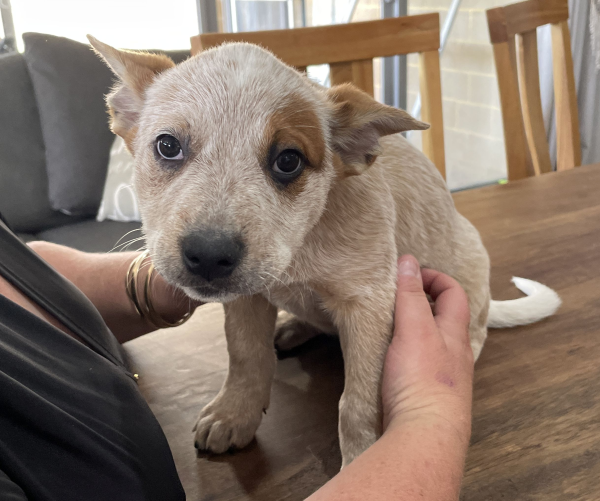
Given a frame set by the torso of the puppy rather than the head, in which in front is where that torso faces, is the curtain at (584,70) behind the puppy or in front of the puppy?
behind

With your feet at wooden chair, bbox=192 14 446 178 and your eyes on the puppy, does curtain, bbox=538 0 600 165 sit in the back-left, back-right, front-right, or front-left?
back-left

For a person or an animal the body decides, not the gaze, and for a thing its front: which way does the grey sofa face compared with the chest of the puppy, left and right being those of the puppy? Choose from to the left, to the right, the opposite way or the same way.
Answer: to the left

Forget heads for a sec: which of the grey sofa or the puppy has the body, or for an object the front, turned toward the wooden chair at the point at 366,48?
the grey sofa

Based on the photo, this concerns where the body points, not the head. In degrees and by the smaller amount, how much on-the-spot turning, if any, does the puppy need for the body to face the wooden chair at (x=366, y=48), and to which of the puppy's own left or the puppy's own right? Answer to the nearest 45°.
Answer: approximately 135° to the puppy's own right

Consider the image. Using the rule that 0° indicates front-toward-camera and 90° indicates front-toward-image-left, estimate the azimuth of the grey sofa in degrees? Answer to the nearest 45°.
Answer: approximately 315°

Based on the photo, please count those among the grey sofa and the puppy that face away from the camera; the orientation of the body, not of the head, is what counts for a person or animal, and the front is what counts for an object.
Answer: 0

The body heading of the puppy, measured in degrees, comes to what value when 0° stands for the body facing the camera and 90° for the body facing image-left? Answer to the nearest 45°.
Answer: approximately 45°

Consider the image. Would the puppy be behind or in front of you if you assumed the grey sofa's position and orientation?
in front

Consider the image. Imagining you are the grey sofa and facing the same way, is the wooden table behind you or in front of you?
in front

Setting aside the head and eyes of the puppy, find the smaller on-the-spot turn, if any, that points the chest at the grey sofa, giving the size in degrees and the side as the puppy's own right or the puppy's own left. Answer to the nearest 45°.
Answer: approximately 90° to the puppy's own right
